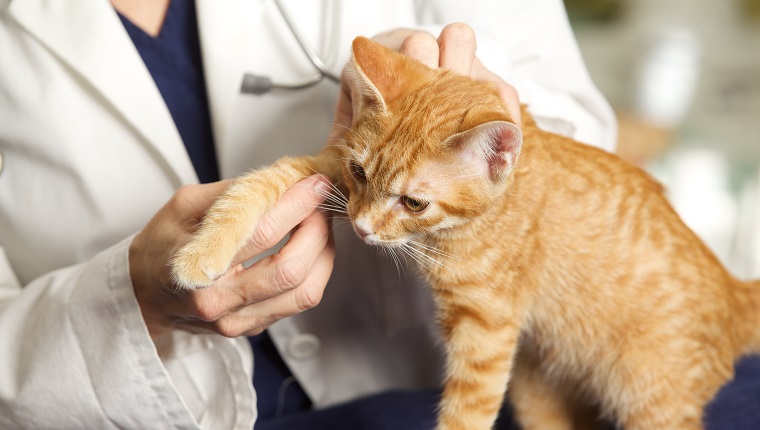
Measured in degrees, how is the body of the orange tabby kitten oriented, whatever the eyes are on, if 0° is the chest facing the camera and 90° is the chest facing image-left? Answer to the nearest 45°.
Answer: approximately 90°
